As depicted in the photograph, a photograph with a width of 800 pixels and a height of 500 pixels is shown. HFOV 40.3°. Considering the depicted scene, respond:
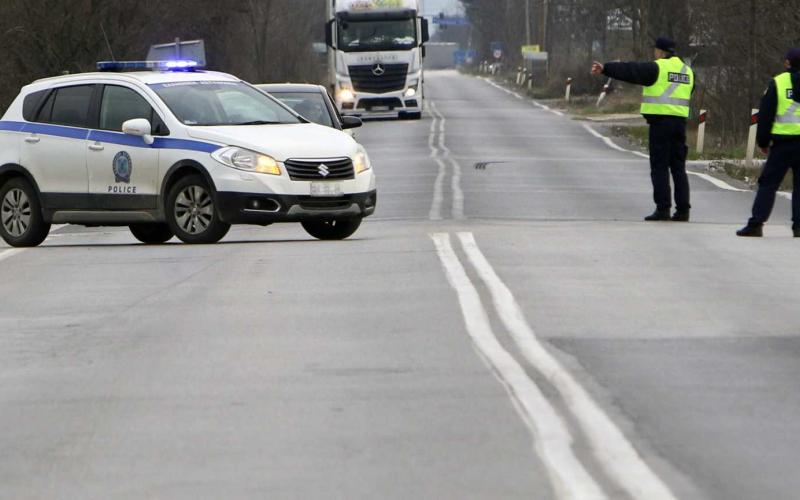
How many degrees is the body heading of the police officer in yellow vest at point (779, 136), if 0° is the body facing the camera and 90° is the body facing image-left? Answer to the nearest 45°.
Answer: approximately 135°

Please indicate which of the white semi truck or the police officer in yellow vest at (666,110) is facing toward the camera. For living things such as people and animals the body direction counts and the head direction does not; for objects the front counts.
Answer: the white semi truck

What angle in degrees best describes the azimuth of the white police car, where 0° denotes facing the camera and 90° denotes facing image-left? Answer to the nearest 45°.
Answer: approximately 315°

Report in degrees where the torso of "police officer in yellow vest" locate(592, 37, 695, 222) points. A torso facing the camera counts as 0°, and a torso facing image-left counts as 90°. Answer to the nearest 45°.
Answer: approximately 135°

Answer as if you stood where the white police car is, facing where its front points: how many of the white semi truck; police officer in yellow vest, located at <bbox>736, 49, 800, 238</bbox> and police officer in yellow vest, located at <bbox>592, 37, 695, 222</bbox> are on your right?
0

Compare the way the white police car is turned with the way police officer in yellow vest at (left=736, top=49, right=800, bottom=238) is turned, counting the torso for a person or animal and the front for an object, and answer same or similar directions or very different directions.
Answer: very different directions

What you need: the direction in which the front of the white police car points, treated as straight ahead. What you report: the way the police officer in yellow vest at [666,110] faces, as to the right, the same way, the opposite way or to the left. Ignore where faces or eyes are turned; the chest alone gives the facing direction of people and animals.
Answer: the opposite way

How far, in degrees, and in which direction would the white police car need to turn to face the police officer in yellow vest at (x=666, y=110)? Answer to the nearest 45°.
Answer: approximately 45° to its left

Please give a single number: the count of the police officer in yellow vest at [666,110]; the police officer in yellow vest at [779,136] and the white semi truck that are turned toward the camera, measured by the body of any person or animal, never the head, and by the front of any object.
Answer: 1

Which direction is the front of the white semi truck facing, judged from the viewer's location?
facing the viewer

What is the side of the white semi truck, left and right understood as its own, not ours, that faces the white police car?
front

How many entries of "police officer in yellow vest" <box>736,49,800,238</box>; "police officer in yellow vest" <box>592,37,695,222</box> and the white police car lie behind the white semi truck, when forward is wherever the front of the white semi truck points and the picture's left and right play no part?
0

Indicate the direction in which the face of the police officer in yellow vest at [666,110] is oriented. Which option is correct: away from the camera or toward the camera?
away from the camera

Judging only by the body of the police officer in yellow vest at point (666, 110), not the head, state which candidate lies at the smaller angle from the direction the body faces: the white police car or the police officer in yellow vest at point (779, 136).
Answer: the white police car

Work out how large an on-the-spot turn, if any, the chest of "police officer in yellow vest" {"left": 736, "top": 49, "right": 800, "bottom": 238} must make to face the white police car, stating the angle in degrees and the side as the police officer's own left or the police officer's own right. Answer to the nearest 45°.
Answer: approximately 45° to the police officer's own left

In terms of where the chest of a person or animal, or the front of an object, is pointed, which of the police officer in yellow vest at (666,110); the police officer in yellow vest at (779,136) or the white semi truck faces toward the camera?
the white semi truck

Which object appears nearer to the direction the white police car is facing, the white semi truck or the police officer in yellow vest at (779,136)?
the police officer in yellow vest

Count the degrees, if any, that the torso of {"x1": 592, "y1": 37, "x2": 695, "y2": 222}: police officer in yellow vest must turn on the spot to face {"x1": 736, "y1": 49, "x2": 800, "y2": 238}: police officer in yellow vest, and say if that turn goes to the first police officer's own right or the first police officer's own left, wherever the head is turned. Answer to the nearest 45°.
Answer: approximately 180°

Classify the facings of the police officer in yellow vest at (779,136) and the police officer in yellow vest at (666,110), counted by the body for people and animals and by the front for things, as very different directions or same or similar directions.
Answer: same or similar directions
